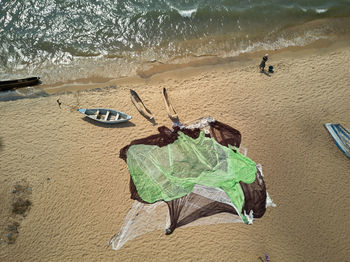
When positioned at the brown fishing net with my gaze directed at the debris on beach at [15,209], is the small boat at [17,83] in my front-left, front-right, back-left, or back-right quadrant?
front-right

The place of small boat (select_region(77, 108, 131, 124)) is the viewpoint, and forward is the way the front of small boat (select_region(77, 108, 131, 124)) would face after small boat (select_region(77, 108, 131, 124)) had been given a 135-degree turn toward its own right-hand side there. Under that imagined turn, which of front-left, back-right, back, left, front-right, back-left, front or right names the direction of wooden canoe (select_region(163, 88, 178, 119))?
front-right

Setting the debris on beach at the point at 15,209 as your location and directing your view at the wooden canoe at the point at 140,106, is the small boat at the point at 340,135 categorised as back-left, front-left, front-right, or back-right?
front-right

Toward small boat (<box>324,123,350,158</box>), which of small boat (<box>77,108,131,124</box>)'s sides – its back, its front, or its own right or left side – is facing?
back

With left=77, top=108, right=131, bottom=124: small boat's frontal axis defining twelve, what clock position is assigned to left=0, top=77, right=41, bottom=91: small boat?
left=0, top=77, right=41, bottom=91: small boat is roughly at 1 o'clock from left=77, top=108, right=131, bottom=124: small boat.

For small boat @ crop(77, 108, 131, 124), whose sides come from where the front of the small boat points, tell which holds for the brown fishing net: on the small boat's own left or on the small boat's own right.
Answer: on the small boat's own left

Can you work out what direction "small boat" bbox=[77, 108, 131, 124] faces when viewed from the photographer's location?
facing to the left of the viewer
